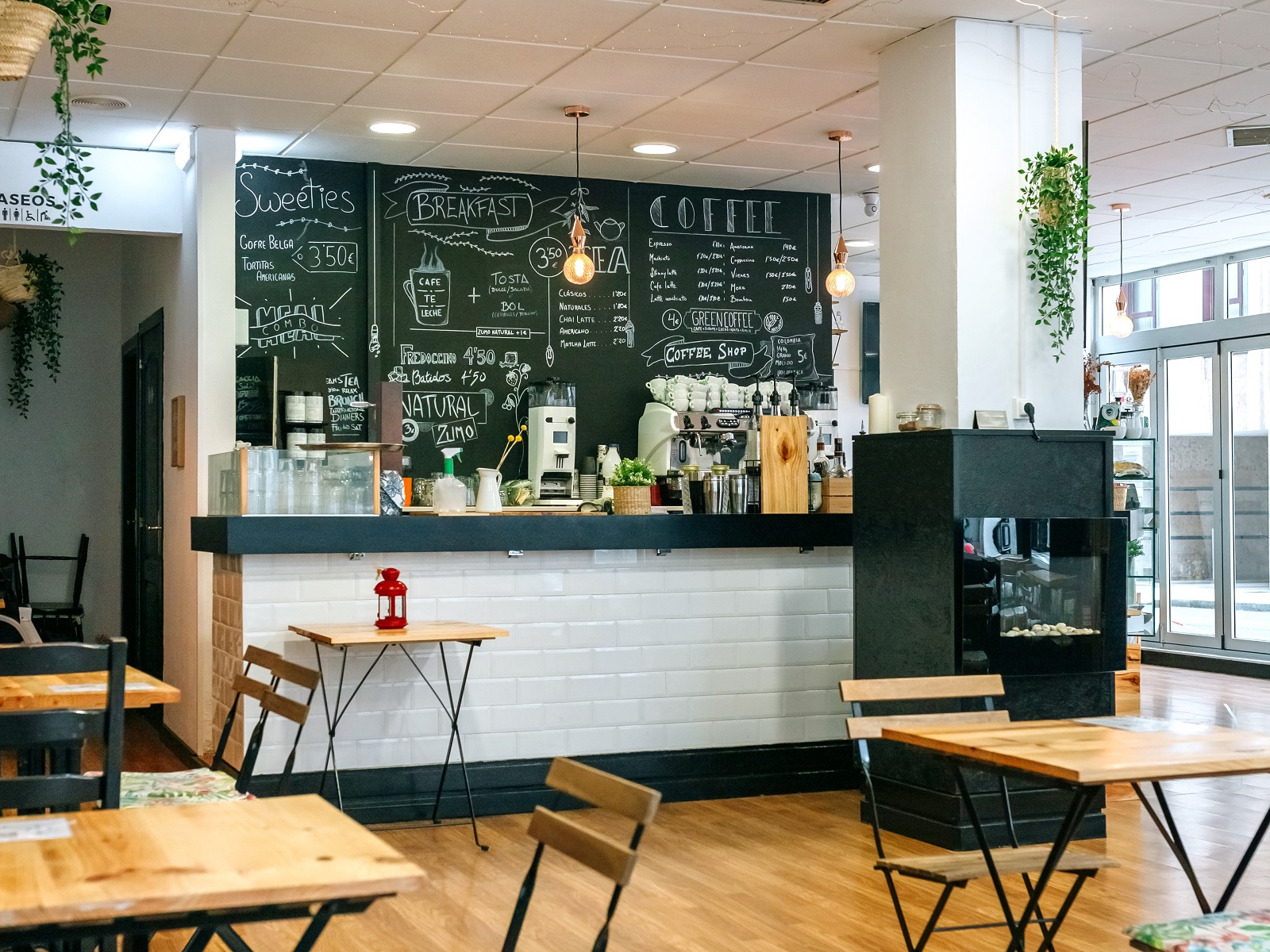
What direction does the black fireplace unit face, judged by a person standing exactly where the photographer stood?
facing the viewer and to the right of the viewer

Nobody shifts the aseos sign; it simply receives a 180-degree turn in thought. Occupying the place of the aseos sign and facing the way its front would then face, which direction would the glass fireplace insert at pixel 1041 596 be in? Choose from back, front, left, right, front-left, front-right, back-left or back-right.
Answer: back-right

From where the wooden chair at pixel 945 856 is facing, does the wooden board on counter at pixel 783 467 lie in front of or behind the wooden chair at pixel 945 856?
behind

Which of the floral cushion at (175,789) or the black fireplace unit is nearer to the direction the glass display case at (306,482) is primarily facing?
the floral cushion

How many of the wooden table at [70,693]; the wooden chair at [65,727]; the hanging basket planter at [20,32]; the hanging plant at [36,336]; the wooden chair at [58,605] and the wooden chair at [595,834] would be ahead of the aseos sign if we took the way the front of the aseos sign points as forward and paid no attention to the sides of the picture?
4

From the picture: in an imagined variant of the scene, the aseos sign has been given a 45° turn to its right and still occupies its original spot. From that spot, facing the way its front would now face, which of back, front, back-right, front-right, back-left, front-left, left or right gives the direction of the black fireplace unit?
left

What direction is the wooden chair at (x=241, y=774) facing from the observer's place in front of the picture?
facing the viewer and to the left of the viewer

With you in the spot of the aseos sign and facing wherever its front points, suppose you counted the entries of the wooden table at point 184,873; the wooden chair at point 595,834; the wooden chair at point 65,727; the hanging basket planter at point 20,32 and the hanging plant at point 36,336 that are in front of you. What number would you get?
4

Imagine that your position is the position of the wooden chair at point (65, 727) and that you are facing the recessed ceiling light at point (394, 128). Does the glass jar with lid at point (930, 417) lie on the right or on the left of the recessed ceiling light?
right

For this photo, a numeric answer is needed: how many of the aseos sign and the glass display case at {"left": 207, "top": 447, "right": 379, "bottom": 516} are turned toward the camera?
2

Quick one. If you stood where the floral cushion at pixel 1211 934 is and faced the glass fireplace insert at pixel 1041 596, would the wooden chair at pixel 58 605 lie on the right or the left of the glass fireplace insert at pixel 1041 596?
left

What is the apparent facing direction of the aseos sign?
toward the camera

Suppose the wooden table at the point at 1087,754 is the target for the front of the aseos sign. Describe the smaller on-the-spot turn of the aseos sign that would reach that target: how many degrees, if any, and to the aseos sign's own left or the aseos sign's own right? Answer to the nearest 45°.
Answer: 0° — it already faces it

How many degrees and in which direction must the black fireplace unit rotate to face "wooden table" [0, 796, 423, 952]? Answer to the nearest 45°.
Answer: approximately 45° to its right

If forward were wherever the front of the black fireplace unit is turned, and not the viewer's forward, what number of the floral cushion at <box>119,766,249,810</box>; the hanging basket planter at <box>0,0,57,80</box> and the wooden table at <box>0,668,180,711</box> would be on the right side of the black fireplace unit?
3
